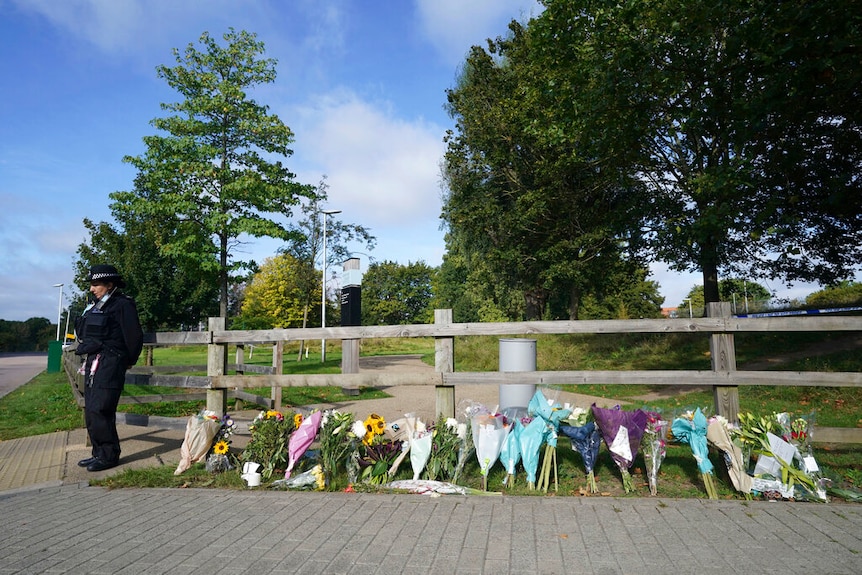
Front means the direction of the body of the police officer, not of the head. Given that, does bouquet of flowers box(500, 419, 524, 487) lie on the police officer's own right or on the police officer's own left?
on the police officer's own left

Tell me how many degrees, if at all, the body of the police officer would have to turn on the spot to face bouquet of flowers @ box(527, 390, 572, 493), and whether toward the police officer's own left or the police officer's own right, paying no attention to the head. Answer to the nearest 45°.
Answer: approximately 90° to the police officer's own left

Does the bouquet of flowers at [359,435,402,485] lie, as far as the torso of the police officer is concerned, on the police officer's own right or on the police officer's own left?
on the police officer's own left
